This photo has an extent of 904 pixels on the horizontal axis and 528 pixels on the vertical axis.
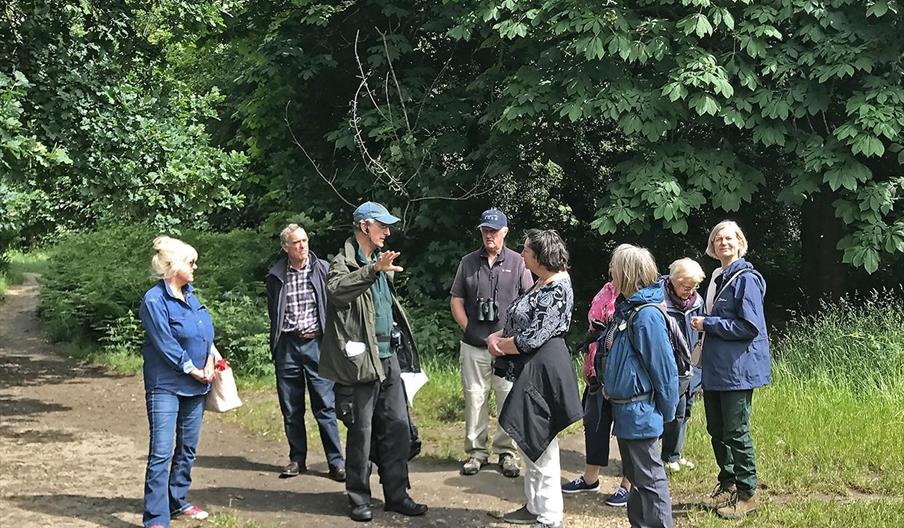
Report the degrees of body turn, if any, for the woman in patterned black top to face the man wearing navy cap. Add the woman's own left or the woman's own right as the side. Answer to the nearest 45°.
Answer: approximately 90° to the woman's own right

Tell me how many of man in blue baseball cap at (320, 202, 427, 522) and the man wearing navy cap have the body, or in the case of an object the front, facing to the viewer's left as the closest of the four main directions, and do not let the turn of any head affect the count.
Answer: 0

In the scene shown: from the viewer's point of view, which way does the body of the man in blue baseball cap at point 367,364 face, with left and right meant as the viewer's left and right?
facing the viewer and to the right of the viewer

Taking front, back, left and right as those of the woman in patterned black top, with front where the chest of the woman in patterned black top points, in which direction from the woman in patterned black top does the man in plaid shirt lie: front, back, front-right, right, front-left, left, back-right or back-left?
front-right

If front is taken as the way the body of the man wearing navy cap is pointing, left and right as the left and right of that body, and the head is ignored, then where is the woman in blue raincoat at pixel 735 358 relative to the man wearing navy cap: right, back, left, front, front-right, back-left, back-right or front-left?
front-left

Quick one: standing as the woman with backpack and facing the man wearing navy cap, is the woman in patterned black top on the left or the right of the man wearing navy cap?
left

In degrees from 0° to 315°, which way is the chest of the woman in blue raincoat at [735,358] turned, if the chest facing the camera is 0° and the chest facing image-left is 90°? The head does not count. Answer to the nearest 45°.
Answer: approximately 45°

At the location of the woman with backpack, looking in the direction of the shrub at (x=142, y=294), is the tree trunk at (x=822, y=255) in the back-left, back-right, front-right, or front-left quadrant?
front-right

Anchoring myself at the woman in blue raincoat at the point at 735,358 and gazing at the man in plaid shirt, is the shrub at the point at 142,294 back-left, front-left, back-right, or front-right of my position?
front-right

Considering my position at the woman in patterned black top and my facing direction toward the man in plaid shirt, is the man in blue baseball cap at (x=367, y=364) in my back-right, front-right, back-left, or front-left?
front-left

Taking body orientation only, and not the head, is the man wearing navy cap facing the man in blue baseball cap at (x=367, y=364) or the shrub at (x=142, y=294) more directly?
the man in blue baseball cap

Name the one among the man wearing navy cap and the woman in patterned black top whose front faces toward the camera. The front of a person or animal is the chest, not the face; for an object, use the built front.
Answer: the man wearing navy cap

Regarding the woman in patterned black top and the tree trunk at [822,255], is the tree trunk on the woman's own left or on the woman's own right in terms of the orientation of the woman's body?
on the woman's own right

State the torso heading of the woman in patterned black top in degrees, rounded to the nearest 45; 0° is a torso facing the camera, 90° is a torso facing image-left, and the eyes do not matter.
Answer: approximately 90°

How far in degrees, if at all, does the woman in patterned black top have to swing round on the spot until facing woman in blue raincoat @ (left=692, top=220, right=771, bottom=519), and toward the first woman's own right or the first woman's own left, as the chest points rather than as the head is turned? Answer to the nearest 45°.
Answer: approximately 180°

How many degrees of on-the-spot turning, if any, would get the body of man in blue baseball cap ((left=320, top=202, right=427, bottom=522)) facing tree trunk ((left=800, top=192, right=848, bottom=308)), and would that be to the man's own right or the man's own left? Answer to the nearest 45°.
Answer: approximately 90° to the man's own left

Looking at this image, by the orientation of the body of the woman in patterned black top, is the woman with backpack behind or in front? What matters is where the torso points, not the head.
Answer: behind

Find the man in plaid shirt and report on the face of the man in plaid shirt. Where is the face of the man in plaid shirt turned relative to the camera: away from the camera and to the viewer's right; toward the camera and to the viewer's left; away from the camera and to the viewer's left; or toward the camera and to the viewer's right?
toward the camera and to the viewer's right

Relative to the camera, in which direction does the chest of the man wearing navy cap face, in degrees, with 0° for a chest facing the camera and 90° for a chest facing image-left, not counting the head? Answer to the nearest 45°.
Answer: approximately 0°
